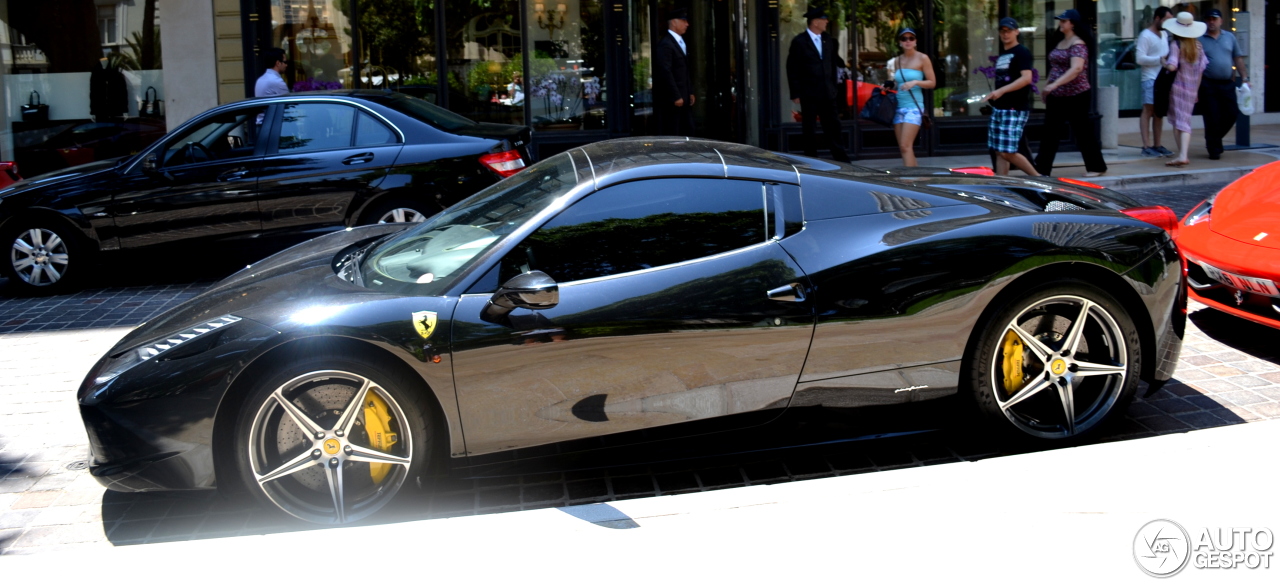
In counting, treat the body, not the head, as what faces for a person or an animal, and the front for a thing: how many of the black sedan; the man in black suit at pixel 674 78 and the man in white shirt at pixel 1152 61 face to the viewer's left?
1

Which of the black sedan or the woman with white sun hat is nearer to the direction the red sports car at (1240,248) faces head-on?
the black sedan

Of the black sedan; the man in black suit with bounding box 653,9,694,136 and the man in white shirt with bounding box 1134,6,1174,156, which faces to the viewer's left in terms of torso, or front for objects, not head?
the black sedan

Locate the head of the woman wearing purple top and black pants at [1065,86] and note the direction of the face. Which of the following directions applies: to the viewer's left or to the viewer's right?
to the viewer's left

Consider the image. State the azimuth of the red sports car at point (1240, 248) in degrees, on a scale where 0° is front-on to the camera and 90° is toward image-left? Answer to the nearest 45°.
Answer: approximately 45°

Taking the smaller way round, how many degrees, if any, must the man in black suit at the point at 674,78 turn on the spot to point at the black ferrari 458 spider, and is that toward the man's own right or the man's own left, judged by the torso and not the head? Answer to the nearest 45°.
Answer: approximately 45° to the man's own right

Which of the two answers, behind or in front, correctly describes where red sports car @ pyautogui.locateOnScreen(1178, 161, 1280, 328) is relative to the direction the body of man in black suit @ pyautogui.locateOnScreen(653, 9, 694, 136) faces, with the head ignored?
in front

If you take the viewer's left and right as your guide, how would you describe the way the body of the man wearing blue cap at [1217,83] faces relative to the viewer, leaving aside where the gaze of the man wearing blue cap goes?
facing the viewer and to the left of the viewer

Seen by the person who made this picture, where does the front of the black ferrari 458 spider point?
facing to the left of the viewer

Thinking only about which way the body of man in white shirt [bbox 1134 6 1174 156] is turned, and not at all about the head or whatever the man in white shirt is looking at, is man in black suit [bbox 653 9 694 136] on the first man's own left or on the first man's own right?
on the first man's own right

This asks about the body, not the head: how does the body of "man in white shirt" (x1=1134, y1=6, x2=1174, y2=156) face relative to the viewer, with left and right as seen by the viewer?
facing the viewer and to the right of the viewer
